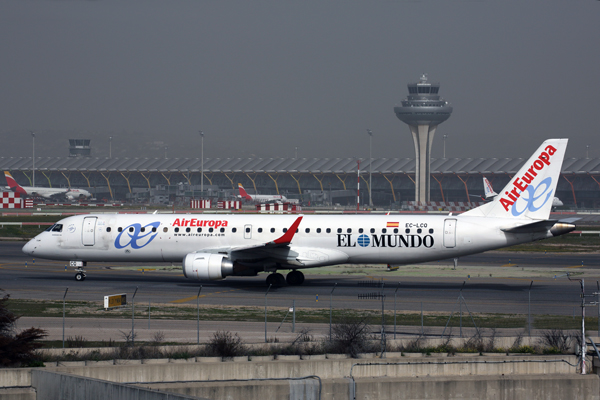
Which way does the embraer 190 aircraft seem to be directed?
to the viewer's left

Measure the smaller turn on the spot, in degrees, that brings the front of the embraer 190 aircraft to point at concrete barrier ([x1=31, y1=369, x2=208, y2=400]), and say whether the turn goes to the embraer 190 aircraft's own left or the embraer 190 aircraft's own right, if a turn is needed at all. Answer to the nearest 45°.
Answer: approximately 90° to the embraer 190 aircraft's own left

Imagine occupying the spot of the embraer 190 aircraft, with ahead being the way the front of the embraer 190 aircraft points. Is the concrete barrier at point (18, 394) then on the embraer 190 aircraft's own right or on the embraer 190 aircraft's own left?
on the embraer 190 aircraft's own left

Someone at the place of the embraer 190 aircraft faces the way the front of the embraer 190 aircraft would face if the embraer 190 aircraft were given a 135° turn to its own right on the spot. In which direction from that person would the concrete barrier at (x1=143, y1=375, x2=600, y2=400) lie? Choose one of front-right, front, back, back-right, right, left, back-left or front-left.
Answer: back-right
